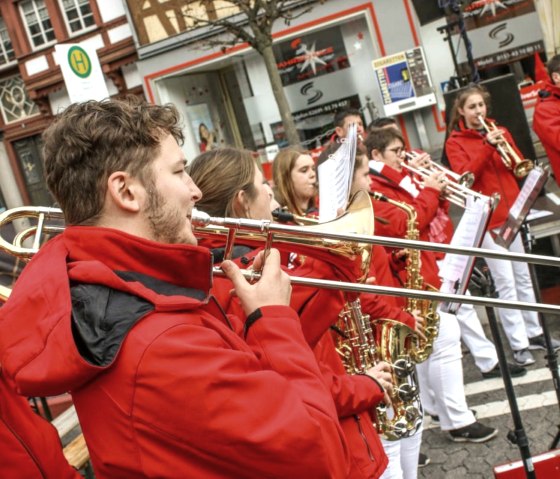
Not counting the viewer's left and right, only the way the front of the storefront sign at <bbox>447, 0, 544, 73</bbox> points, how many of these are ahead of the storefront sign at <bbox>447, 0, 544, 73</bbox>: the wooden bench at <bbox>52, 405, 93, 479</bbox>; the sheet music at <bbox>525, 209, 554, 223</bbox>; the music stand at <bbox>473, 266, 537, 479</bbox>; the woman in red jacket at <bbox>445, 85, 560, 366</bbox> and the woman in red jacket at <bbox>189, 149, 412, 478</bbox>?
5

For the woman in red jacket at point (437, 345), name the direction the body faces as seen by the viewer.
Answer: to the viewer's right

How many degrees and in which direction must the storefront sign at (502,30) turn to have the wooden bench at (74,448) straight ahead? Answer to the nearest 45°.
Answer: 0° — it already faces it

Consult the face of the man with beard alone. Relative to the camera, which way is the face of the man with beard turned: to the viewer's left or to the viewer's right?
to the viewer's right

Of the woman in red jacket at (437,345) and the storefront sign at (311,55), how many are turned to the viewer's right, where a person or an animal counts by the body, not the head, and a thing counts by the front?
1

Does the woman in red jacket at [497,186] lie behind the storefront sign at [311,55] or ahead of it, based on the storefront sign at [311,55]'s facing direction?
ahead

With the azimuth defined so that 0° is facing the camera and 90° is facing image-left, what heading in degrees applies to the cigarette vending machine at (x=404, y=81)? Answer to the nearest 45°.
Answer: approximately 0°

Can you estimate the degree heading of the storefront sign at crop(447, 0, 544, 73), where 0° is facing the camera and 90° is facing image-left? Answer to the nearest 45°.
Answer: approximately 0°
